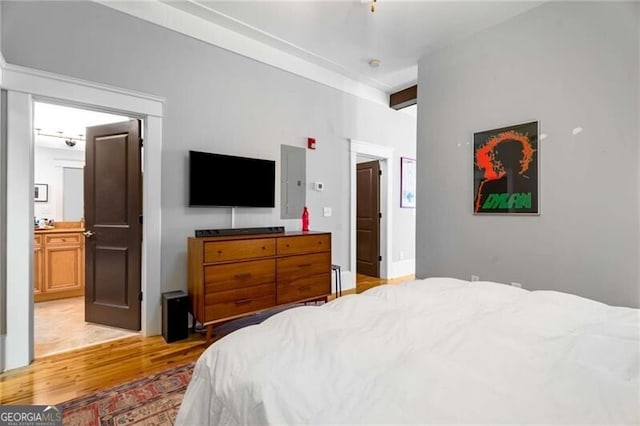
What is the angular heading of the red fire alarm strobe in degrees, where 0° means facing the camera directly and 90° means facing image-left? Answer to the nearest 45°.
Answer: approximately 315°

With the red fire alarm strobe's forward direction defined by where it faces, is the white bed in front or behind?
in front

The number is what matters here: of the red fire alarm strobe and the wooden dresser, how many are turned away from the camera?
0

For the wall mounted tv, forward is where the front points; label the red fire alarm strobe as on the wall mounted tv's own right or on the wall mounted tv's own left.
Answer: on the wall mounted tv's own left

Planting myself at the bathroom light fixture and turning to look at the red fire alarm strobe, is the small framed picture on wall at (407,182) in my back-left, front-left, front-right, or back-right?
front-left

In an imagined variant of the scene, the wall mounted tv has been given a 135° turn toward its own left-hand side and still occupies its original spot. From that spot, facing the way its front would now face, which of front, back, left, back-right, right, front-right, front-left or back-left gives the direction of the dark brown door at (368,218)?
front-right

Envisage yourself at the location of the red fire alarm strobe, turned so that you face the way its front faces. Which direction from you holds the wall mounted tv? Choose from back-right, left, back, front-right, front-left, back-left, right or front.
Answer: right

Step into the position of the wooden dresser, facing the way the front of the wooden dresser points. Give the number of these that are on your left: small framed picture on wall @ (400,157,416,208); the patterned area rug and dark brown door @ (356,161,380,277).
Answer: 2

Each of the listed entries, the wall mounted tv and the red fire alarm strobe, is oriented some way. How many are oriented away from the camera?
0

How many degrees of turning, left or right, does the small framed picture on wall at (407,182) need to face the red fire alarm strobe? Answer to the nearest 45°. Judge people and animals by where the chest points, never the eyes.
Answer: approximately 90° to its right

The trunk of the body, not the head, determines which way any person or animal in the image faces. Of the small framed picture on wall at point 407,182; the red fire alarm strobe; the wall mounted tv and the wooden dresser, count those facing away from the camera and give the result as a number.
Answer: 0
